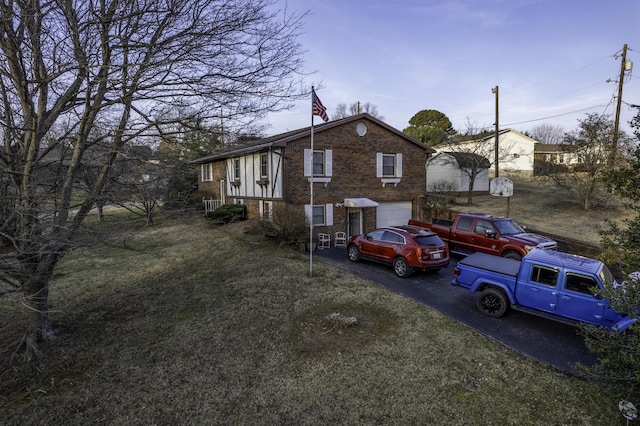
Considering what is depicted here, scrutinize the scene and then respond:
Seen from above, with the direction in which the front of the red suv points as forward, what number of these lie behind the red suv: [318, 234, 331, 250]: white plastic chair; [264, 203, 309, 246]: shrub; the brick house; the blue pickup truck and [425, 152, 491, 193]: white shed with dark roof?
1

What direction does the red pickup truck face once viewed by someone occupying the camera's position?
facing the viewer and to the right of the viewer

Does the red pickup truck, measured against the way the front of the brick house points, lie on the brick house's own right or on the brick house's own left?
on the brick house's own left

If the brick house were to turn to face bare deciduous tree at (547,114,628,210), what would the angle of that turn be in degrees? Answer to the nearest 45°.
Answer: approximately 135° to its left

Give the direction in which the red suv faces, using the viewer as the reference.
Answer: facing away from the viewer and to the left of the viewer

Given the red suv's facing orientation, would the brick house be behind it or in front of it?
in front

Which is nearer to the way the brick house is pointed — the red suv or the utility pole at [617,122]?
the red suv

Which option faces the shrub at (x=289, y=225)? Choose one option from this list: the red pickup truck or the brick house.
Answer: the brick house

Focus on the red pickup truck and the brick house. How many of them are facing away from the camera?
0

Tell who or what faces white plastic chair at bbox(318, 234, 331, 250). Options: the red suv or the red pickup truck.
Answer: the red suv

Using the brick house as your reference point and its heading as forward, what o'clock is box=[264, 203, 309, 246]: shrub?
The shrub is roughly at 12 o'clock from the brick house.
